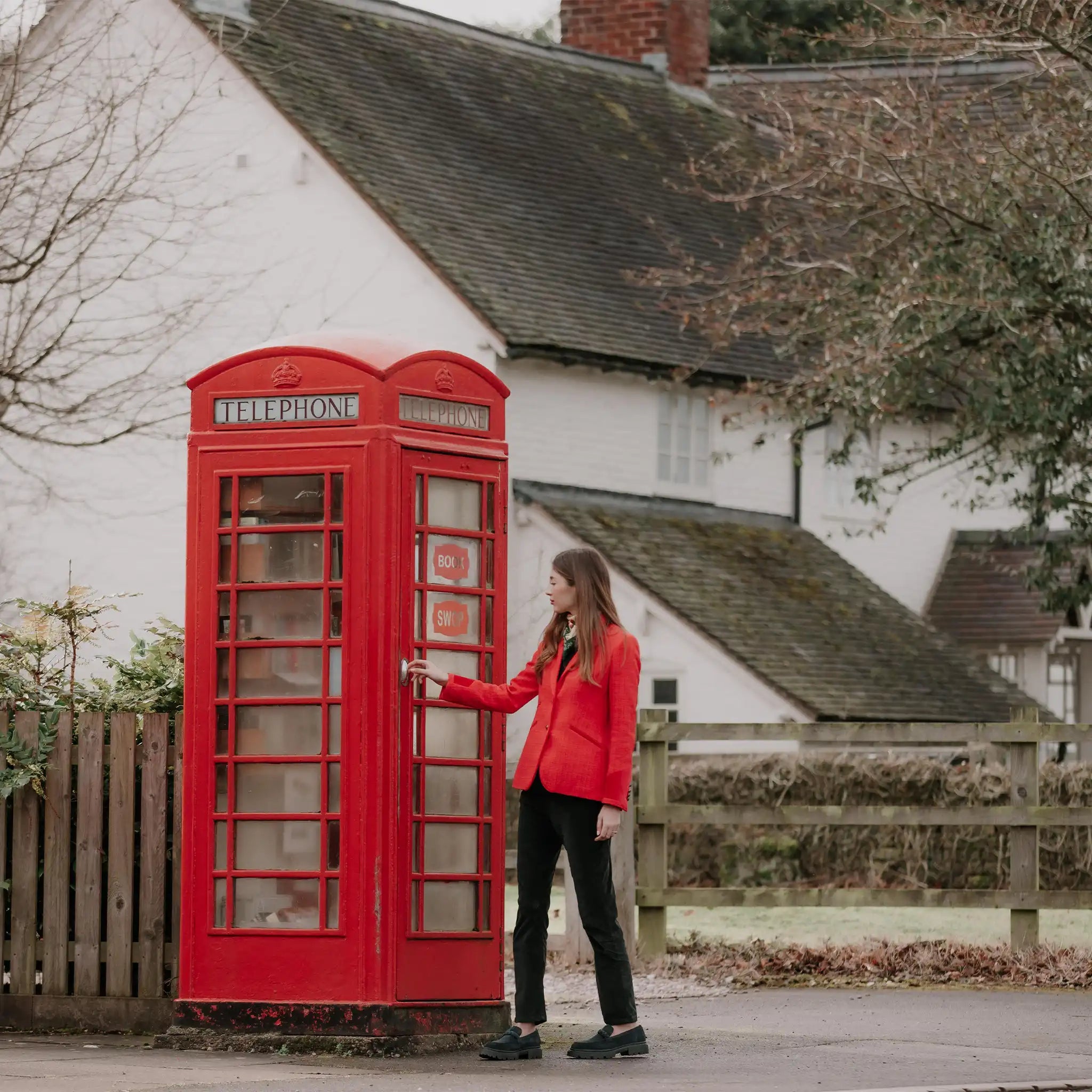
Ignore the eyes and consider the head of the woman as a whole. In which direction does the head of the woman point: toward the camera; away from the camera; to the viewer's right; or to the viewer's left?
to the viewer's left

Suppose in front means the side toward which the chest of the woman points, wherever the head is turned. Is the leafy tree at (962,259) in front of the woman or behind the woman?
behind

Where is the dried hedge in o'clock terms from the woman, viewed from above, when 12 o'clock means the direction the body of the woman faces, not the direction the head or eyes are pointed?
The dried hedge is roughly at 5 o'clock from the woman.

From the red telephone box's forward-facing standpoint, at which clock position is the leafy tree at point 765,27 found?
The leafy tree is roughly at 8 o'clock from the red telephone box.

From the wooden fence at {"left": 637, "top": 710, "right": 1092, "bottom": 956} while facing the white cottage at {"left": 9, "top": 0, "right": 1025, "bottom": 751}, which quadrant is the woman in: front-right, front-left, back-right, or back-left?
back-left

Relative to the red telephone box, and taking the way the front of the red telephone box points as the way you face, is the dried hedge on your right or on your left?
on your left

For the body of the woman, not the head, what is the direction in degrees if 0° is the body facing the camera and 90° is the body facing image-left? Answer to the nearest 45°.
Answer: approximately 45°

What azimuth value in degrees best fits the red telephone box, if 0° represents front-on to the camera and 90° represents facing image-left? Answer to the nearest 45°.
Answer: approximately 315°

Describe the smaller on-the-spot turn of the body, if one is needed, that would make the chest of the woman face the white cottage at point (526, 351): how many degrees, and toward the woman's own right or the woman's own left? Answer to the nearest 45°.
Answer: approximately 135° to the woman's own right
